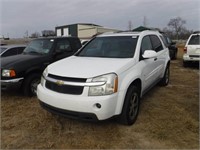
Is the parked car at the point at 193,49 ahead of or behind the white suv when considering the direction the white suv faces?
behind

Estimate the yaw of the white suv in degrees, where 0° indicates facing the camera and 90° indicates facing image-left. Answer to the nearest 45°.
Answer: approximately 45°

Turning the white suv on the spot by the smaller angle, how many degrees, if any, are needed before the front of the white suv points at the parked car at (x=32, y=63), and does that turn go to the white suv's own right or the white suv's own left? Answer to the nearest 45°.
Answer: approximately 90° to the white suv's own right

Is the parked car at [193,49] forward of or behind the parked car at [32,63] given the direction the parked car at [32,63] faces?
behind

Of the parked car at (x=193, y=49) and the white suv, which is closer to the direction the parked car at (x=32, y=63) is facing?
the white suv

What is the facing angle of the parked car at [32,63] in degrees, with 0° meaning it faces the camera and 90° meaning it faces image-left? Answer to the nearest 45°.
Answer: approximately 45°
